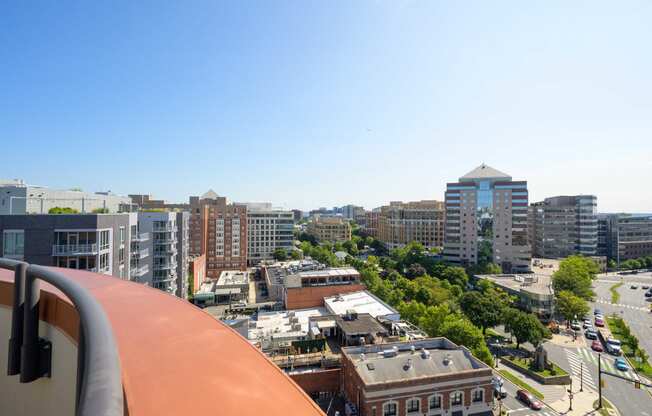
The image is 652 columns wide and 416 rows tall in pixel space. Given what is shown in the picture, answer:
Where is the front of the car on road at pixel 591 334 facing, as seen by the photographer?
facing the viewer and to the right of the viewer

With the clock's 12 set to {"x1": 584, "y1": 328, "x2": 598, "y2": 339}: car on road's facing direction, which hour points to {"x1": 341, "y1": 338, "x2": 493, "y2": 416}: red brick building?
The red brick building is roughly at 2 o'clock from the car on road.

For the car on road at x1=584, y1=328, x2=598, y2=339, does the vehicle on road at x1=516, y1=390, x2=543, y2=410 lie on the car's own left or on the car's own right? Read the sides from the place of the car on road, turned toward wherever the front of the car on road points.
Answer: on the car's own right

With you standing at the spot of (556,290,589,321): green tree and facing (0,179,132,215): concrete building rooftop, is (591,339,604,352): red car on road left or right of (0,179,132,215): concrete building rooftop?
left

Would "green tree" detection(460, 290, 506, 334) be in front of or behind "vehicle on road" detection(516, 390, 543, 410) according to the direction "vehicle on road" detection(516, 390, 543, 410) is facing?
behind

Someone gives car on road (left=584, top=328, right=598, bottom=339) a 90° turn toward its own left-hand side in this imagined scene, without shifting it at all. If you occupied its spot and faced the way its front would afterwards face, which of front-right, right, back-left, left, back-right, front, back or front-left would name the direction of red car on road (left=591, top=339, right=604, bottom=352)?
back-right
